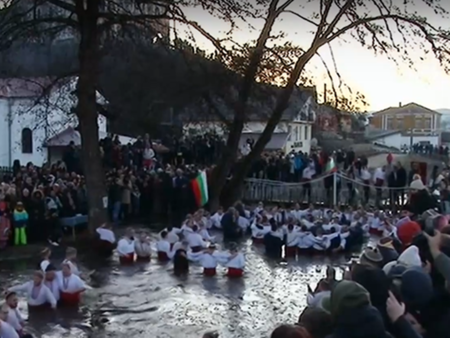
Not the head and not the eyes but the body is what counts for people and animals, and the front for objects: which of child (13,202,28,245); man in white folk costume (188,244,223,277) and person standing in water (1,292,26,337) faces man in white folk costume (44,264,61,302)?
the child

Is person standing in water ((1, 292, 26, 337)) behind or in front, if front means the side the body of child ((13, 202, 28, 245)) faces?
in front

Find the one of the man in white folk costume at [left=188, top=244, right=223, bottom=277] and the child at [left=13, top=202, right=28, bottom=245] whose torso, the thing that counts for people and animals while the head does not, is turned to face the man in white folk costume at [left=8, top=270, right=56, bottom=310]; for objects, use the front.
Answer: the child

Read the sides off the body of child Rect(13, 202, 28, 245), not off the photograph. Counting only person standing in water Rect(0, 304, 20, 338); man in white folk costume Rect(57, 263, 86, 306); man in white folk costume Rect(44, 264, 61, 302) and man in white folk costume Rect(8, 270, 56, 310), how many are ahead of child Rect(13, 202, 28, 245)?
4

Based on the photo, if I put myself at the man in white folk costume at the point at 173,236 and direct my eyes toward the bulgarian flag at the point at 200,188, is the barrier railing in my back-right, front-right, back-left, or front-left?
front-right

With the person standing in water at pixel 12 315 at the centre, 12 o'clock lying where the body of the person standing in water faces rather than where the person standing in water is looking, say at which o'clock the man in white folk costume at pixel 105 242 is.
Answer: The man in white folk costume is roughly at 8 o'clock from the person standing in water.

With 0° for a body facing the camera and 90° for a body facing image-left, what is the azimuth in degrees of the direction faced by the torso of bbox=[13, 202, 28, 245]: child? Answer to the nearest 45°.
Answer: approximately 0°

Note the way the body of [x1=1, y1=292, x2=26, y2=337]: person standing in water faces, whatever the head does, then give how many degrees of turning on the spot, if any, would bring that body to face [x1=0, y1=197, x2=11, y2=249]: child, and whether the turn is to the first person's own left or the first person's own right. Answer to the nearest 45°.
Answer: approximately 135° to the first person's own left

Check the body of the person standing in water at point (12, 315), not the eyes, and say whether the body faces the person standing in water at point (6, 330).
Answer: no

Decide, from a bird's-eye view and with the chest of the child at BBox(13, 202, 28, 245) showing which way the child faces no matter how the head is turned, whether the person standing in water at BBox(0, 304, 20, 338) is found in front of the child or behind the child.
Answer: in front

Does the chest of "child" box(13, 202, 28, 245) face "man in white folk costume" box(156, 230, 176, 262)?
no

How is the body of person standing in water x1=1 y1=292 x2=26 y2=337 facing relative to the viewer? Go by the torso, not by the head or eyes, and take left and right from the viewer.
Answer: facing the viewer and to the right of the viewer
